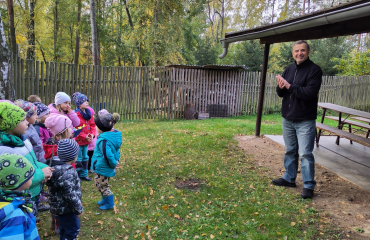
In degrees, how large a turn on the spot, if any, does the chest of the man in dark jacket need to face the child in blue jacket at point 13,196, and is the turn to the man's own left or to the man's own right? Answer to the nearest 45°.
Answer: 0° — they already face them

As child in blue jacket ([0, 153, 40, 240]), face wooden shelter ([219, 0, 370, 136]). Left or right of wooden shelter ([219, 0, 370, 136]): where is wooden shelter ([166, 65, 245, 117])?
left

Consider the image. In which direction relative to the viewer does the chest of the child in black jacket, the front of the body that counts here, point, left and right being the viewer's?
facing away from the viewer and to the right of the viewer

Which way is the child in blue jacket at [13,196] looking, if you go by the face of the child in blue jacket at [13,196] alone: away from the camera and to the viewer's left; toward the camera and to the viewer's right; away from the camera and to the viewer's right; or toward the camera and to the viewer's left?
away from the camera and to the viewer's right

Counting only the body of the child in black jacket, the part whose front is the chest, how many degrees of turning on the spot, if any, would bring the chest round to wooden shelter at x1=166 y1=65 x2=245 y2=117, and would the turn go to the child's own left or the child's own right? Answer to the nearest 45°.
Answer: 0° — they already face it

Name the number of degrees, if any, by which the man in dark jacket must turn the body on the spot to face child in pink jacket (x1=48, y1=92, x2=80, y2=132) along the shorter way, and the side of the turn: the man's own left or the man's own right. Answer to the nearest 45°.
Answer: approximately 45° to the man's own right

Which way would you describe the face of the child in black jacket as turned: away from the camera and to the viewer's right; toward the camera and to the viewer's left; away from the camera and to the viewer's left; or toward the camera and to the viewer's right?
away from the camera and to the viewer's right

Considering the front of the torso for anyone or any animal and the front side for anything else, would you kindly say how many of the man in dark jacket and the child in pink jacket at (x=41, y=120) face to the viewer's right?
1

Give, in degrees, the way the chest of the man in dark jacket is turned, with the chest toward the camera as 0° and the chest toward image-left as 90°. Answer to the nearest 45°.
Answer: approximately 45°

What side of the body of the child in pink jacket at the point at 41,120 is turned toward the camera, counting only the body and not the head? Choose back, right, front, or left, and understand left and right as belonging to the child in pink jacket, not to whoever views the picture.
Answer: right

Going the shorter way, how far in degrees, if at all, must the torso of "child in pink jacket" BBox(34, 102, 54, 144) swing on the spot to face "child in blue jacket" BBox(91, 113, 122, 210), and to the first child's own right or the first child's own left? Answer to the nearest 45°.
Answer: approximately 45° to the first child's own right

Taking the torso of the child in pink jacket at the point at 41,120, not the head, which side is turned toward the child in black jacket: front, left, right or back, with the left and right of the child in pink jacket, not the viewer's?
right

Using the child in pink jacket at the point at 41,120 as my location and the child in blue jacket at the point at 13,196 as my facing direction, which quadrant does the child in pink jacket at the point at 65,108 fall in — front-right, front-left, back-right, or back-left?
back-left

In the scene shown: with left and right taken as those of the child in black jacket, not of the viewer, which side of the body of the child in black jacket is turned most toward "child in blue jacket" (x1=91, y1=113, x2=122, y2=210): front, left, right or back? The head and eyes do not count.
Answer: front

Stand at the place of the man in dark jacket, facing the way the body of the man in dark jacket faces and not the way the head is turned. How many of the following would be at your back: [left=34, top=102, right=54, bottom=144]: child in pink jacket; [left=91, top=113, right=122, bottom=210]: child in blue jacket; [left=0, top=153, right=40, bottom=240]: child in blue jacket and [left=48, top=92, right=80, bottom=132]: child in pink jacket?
0
